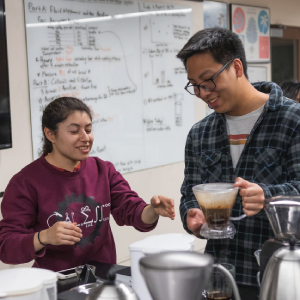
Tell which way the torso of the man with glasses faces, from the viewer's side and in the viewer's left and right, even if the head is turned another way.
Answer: facing the viewer and to the left of the viewer

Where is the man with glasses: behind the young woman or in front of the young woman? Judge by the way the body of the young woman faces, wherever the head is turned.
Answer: in front

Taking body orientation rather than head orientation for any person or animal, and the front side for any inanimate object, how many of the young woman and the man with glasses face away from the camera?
0

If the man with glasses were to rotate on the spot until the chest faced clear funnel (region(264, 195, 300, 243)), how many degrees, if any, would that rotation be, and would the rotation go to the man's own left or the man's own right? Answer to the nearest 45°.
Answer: approximately 45° to the man's own left

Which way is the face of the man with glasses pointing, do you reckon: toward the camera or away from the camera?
toward the camera

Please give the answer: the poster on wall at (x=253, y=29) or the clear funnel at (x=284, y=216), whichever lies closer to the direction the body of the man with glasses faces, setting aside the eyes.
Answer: the clear funnel

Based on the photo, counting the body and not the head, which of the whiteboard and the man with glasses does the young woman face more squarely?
the man with glasses

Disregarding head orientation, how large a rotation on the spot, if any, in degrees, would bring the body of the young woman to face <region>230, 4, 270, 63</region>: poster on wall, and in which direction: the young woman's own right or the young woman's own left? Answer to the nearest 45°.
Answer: approximately 90° to the young woman's own left

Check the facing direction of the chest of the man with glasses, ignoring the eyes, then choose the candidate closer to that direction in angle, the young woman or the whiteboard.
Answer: the young woman

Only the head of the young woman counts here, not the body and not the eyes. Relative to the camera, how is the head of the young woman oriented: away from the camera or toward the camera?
toward the camera

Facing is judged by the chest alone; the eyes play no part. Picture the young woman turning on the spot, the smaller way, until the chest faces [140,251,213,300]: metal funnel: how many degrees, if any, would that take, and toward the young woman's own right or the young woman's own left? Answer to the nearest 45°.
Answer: approximately 45° to the young woman's own right
